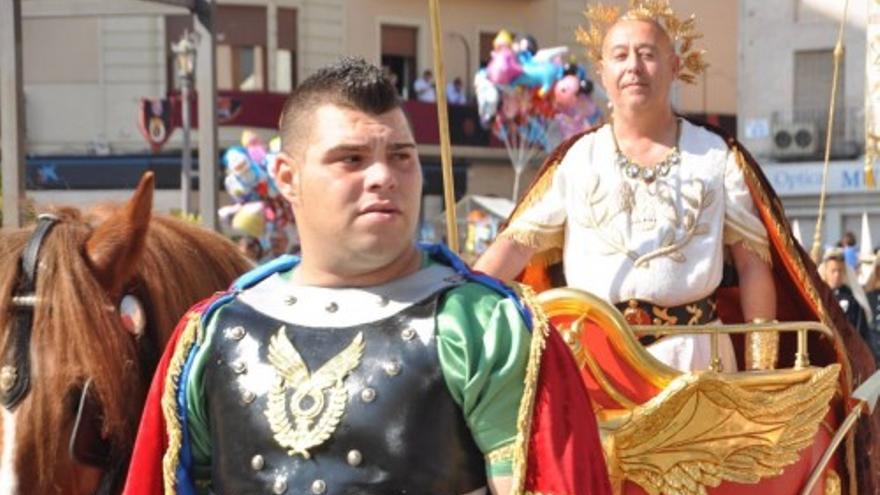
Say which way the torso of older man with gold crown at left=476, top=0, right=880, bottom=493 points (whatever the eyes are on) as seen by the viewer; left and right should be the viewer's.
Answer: facing the viewer

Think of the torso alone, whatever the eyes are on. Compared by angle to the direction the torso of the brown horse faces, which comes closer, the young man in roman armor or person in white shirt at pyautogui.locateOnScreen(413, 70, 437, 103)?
the young man in roman armor

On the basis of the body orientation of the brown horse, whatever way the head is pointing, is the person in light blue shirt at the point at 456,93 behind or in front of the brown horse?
behind

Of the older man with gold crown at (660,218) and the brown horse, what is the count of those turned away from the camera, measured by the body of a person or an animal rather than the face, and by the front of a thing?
0

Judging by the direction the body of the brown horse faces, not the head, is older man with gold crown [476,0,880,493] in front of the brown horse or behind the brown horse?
behind

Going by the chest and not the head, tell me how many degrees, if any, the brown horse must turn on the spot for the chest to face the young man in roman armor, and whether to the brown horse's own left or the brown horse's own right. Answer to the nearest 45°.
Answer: approximately 90° to the brown horse's own left

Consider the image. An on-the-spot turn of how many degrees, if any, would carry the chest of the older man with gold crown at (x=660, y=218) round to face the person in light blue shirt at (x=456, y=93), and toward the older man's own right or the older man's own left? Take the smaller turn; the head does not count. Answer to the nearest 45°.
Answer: approximately 180°

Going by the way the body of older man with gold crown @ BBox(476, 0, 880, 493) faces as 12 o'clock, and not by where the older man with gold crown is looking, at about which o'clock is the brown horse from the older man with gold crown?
The brown horse is roughly at 1 o'clock from the older man with gold crown.

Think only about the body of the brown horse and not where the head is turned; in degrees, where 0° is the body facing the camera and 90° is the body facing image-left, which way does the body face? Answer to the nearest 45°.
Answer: approximately 45°
